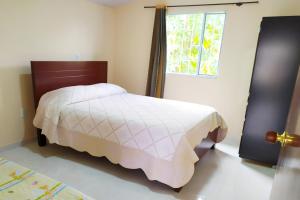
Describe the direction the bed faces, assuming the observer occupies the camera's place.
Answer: facing the viewer and to the right of the viewer

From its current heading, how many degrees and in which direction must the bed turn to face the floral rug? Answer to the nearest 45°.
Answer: approximately 90° to its right

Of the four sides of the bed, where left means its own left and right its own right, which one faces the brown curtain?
left

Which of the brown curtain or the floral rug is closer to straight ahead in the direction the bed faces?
the floral rug
